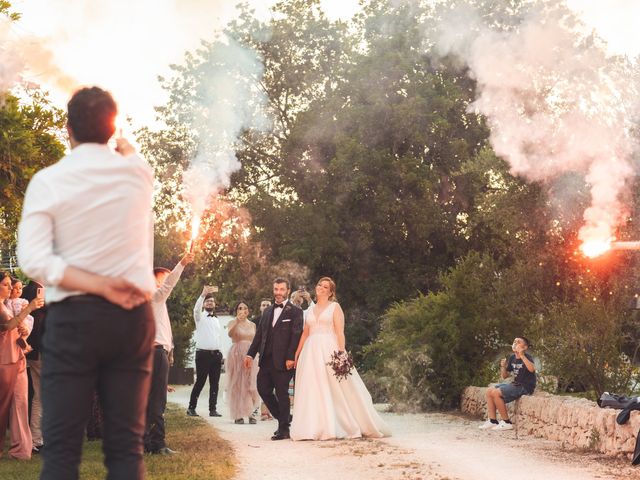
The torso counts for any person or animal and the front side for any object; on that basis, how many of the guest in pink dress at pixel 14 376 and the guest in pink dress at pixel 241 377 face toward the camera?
1

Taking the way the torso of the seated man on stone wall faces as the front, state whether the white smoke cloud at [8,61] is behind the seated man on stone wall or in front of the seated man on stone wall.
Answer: in front

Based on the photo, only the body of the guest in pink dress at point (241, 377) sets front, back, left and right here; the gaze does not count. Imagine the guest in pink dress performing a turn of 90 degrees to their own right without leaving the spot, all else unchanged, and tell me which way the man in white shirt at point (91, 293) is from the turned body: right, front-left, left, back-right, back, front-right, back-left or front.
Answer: left

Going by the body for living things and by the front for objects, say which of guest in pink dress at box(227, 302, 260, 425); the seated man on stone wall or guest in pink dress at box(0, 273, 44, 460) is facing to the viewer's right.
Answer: guest in pink dress at box(0, 273, 44, 460)

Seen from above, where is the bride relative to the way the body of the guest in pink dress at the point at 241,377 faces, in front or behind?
in front

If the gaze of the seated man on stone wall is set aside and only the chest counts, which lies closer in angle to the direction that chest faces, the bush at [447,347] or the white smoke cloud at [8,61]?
the white smoke cloud

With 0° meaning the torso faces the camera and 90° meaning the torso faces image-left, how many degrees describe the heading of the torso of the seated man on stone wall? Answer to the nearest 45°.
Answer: approximately 45°

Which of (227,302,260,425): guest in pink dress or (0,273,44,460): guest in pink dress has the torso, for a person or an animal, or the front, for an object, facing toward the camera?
(227,302,260,425): guest in pink dress

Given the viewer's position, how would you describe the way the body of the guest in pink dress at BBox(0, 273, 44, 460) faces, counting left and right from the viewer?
facing to the right of the viewer

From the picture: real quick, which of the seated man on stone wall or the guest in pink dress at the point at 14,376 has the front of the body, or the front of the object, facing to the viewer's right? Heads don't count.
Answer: the guest in pink dress

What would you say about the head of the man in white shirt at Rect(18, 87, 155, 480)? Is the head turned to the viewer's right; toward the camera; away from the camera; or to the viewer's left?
away from the camera

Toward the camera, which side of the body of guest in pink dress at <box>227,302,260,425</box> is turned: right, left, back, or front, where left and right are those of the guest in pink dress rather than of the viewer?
front

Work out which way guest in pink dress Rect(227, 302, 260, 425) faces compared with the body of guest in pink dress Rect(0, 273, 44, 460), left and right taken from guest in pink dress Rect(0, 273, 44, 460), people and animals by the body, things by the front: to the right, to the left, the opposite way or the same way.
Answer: to the right

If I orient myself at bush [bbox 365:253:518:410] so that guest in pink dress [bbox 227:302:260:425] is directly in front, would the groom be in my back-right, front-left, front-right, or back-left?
front-left

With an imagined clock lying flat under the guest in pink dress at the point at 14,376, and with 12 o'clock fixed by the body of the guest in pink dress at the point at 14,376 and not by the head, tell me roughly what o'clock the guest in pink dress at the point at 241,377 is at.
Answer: the guest in pink dress at the point at 241,377 is roughly at 10 o'clock from the guest in pink dress at the point at 14,376.

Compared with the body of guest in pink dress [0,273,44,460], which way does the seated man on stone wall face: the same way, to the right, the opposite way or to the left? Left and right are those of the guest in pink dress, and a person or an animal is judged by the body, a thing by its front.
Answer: the opposite way
